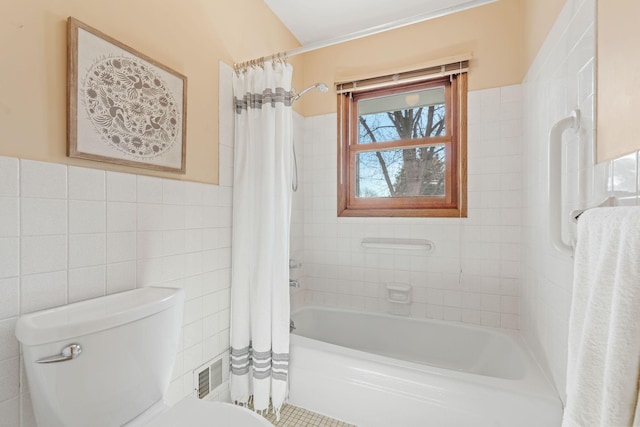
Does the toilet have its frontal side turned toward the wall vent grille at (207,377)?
no

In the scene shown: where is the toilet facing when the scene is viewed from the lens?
facing the viewer and to the right of the viewer

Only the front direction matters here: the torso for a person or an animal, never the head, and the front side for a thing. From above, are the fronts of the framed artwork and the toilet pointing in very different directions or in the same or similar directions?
same or similar directions

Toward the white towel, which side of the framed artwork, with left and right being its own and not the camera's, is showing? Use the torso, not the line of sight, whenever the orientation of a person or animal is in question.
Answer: front

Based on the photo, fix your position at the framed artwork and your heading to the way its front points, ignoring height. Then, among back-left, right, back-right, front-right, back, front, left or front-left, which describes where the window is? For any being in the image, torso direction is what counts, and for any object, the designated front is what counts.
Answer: front-left

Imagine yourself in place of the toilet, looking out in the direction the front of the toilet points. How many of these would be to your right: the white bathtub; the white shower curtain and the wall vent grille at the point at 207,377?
0

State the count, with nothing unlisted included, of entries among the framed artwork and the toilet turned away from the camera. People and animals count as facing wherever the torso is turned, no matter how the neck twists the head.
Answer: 0

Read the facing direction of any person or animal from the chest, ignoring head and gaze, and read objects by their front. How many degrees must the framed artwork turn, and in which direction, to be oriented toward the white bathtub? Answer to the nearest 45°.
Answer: approximately 45° to its left

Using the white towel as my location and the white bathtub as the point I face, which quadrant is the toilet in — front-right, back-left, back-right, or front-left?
front-left

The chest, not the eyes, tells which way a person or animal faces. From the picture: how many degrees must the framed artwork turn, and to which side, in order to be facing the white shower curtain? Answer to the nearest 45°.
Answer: approximately 45° to its left

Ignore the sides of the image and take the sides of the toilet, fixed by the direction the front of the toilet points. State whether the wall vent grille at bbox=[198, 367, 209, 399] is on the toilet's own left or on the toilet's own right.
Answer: on the toilet's own left

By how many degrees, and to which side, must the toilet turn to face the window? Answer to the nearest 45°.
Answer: approximately 45° to its left

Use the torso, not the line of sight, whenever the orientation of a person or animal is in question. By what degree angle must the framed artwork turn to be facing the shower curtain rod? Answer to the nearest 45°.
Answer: approximately 45° to its left

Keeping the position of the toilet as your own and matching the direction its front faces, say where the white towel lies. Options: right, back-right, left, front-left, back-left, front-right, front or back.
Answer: front
